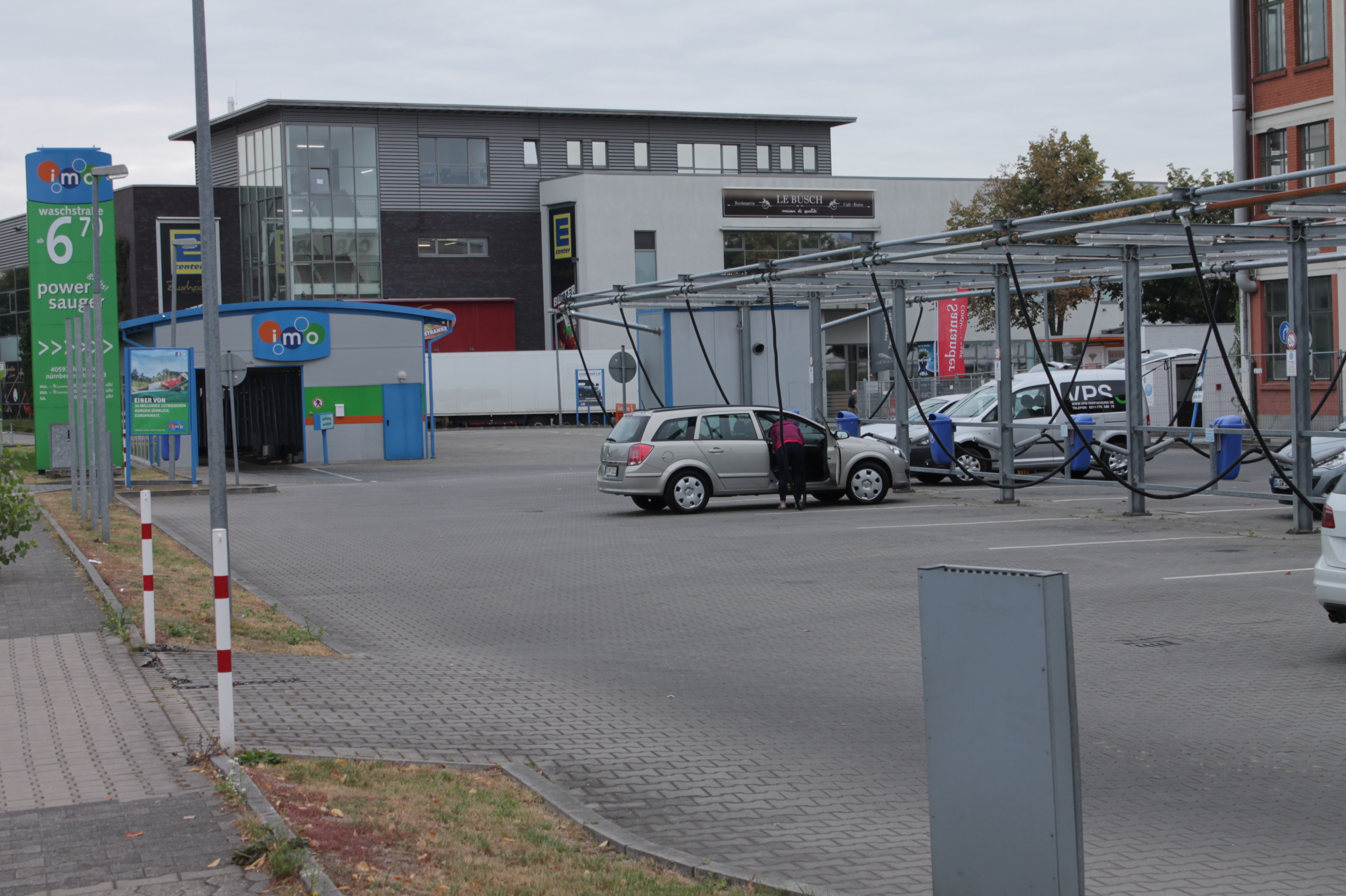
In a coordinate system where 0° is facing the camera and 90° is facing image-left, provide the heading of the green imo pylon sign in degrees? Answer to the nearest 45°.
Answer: approximately 0°

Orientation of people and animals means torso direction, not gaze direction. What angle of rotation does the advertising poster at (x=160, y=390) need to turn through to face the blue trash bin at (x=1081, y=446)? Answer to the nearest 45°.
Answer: approximately 45° to its left

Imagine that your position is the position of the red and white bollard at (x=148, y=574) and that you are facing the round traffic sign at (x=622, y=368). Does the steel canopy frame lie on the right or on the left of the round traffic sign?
right

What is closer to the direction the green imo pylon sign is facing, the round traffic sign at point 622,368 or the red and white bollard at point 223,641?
the red and white bollard

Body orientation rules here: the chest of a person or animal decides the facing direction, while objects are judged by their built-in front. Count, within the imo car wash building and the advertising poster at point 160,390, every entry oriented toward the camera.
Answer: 2

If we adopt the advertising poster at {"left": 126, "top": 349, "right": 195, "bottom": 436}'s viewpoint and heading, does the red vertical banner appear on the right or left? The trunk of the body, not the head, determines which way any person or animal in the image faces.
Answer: on its left

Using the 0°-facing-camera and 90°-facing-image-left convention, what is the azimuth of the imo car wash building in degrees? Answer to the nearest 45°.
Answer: approximately 0°
